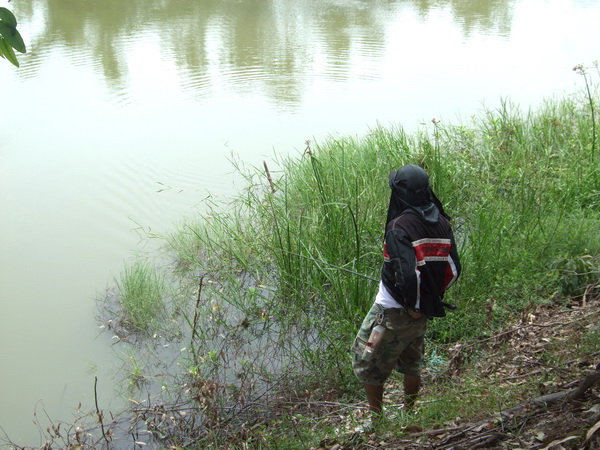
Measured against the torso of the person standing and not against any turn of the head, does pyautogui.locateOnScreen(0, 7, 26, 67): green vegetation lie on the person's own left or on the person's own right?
on the person's own left

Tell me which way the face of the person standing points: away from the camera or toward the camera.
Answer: away from the camera

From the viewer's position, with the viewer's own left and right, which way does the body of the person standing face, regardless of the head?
facing away from the viewer and to the left of the viewer

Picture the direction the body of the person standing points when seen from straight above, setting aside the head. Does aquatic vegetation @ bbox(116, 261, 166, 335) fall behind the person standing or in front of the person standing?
in front
